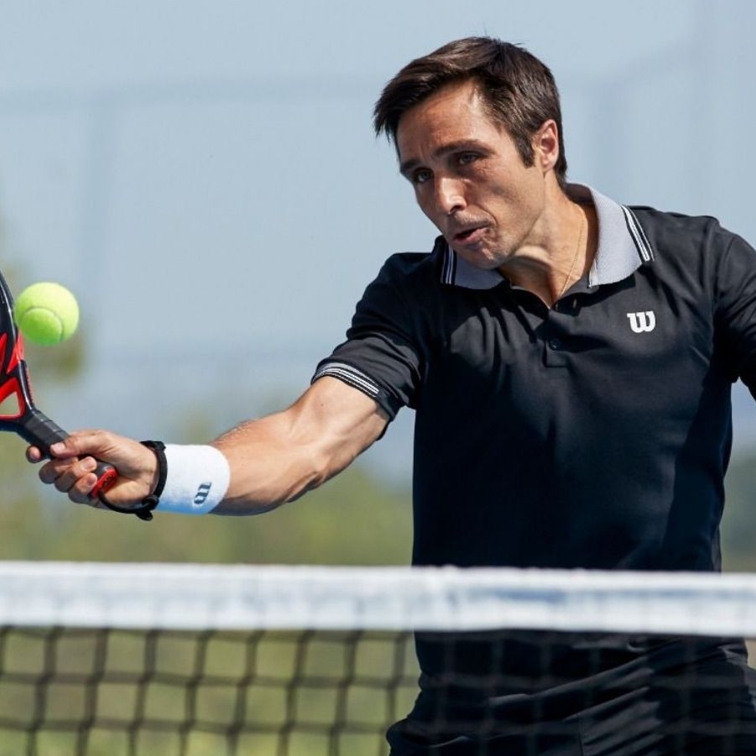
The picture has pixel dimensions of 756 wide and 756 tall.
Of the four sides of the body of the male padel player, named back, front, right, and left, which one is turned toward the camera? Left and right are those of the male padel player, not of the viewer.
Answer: front

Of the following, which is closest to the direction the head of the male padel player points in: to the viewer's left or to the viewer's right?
to the viewer's left

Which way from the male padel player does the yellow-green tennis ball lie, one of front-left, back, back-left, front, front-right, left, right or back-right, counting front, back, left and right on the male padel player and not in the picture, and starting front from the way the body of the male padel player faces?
right
